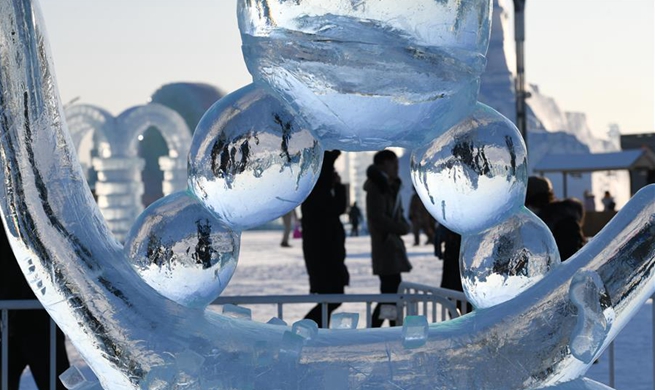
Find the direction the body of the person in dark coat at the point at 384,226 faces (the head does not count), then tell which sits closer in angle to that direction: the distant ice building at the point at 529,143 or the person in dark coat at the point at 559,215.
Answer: the person in dark coat

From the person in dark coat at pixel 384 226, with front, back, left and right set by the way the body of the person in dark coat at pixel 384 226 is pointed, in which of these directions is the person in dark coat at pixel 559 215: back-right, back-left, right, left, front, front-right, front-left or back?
front-right
